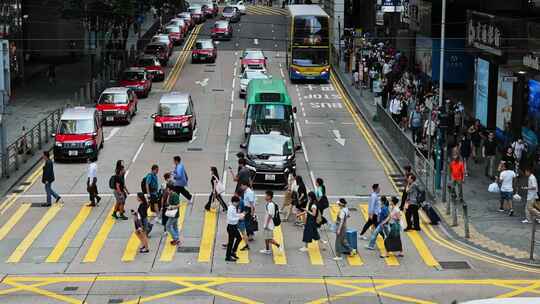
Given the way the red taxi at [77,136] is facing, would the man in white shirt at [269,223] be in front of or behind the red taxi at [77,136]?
in front

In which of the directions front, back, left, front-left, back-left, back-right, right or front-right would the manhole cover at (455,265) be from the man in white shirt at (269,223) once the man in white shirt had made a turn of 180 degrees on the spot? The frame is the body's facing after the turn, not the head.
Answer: front

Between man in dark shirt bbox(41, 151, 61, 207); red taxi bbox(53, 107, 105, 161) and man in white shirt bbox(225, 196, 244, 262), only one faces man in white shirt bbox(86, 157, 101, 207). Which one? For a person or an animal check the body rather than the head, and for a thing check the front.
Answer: the red taxi

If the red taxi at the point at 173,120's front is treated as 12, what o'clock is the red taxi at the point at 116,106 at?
the red taxi at the point at 116,106 is roughly at 5 o'clock from the red taxi at the point at 173,120.

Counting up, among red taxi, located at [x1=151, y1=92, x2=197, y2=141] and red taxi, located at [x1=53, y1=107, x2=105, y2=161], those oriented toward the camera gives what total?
2

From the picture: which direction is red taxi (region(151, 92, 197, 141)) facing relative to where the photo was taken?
toward the camera

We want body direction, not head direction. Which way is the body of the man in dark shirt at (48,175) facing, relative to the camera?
to the viewer's left

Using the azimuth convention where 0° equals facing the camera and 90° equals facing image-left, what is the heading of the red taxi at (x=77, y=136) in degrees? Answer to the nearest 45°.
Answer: approximately 0°

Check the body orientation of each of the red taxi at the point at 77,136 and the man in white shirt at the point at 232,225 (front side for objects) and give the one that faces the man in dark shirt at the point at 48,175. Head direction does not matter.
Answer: the red taxi

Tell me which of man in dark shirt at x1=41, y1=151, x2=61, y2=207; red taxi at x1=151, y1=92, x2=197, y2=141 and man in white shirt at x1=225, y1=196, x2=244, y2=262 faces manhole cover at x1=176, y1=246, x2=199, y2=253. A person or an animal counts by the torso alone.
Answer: the red taxi

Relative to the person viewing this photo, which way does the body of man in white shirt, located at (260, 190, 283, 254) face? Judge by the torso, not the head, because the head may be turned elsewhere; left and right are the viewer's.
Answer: facing to the left of the viewer
